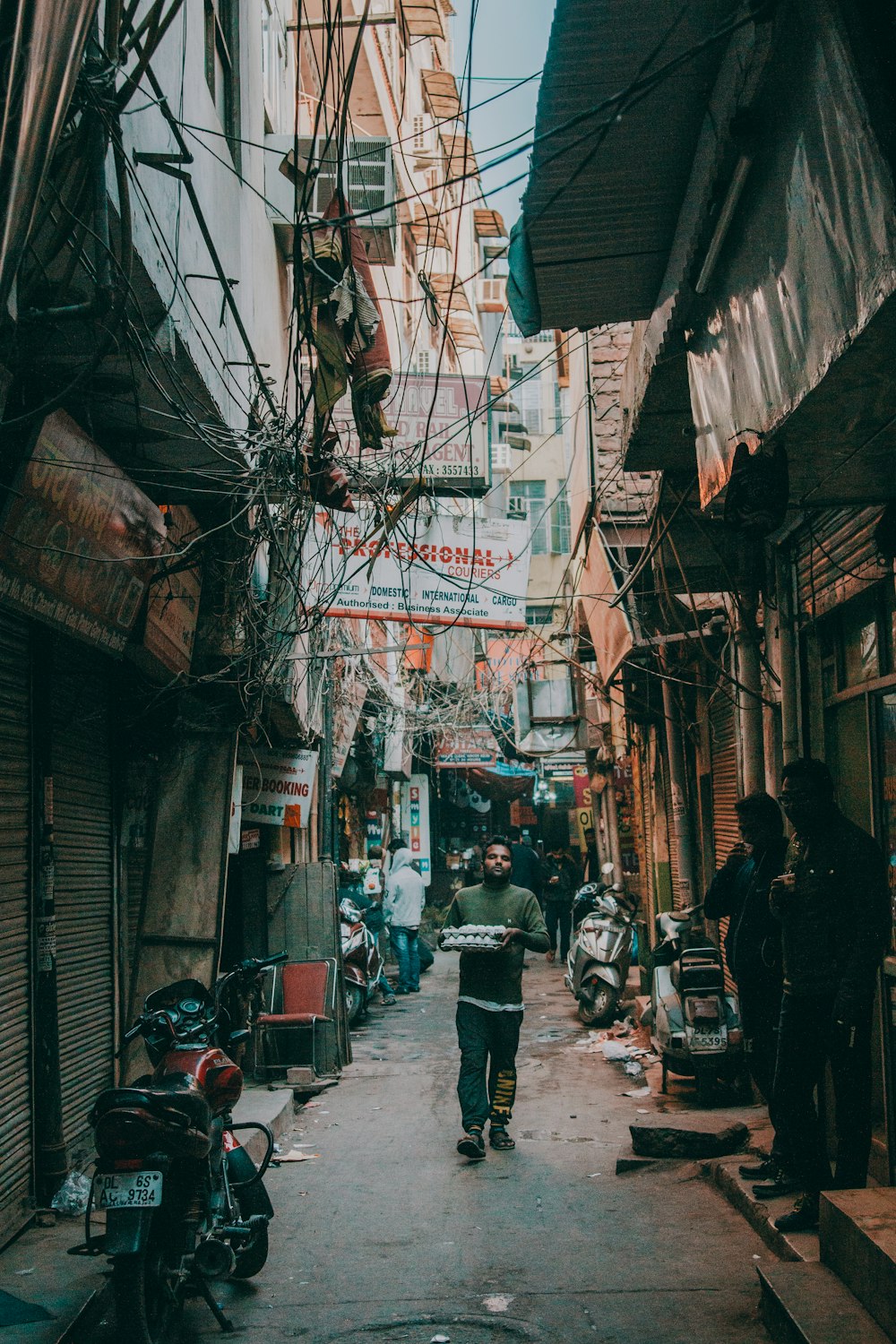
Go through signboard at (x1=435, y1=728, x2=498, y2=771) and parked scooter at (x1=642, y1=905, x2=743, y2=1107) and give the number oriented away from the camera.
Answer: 1

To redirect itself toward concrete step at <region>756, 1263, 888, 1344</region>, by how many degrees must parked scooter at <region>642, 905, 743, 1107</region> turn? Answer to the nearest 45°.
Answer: approximately 180°

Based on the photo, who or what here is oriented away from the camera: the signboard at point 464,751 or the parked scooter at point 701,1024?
the parked scooter

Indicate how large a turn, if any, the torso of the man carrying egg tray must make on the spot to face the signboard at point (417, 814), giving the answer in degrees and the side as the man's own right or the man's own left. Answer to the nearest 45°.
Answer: approximately 180°

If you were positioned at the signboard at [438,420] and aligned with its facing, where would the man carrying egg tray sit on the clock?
The man carrying egg tray is roughly at 12 o'clock from the signboard.

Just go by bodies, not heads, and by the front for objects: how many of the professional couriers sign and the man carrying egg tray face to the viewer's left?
0

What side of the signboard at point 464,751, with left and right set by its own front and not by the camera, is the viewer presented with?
front

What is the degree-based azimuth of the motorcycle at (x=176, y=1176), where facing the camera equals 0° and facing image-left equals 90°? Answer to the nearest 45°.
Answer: approximately 225°

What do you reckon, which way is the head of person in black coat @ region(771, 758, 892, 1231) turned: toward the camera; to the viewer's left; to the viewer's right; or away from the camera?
to the viewer's left
